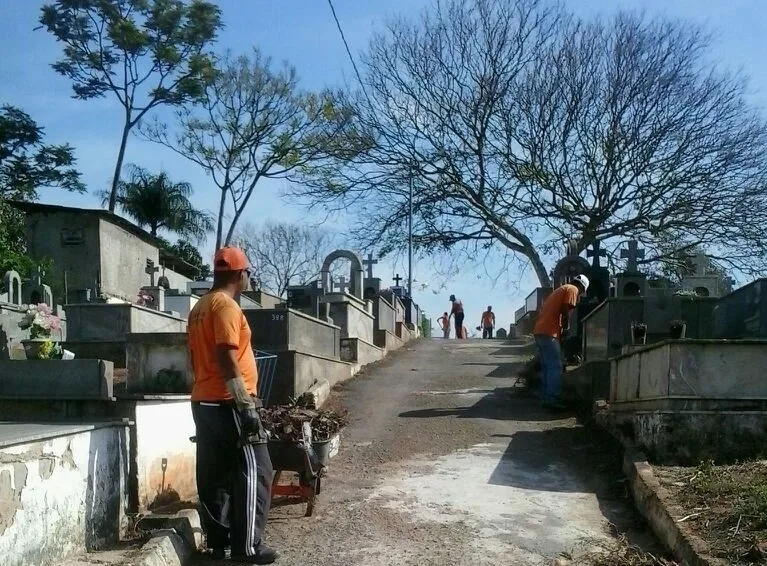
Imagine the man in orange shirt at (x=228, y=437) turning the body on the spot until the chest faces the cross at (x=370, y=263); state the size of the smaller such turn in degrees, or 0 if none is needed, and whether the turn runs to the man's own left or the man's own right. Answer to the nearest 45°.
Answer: approximately 45° to the man's own left

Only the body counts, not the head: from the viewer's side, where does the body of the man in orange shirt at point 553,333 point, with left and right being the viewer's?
facing to the right of the viewer

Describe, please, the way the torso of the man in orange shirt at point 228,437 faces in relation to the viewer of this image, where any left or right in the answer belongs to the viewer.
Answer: facing away from the viewer and to the right of the viewer

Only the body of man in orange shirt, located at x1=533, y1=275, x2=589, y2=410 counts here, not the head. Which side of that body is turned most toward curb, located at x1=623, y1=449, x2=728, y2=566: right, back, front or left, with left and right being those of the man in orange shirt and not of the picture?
right
